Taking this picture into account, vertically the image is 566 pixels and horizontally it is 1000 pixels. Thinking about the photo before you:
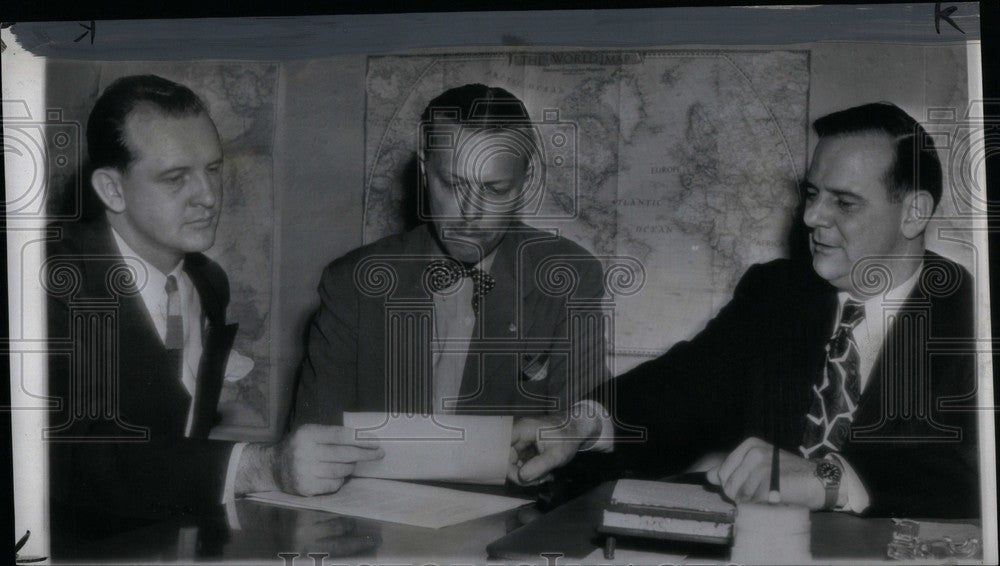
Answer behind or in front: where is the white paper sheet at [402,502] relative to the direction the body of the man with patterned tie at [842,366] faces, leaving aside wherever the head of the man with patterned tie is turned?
in front

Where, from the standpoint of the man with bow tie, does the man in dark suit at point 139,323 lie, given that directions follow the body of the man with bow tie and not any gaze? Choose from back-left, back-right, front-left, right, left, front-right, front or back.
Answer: right

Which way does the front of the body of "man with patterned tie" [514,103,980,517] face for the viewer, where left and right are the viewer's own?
facing the viewer and to the left of the viewer

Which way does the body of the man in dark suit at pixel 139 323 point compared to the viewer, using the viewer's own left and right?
facing the viewer and to the right of the viewer

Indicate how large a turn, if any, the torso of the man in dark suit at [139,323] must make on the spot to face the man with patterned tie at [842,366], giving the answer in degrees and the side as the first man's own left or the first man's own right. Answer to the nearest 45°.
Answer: approximately 45° to the first man's own left

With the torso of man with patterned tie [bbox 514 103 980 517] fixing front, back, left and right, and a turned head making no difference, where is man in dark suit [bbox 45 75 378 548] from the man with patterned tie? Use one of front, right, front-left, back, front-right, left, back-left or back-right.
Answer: front-right

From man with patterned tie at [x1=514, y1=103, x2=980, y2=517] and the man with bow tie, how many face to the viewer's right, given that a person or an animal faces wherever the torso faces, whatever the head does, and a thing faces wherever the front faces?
0

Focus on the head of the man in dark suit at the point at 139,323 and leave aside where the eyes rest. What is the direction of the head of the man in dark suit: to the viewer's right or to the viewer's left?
to the viewer's right

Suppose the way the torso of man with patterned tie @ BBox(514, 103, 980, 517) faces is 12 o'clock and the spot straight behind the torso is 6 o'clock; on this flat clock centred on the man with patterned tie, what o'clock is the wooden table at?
The wooden table is roughly at 1 o'clock from the man with patterned tie.
